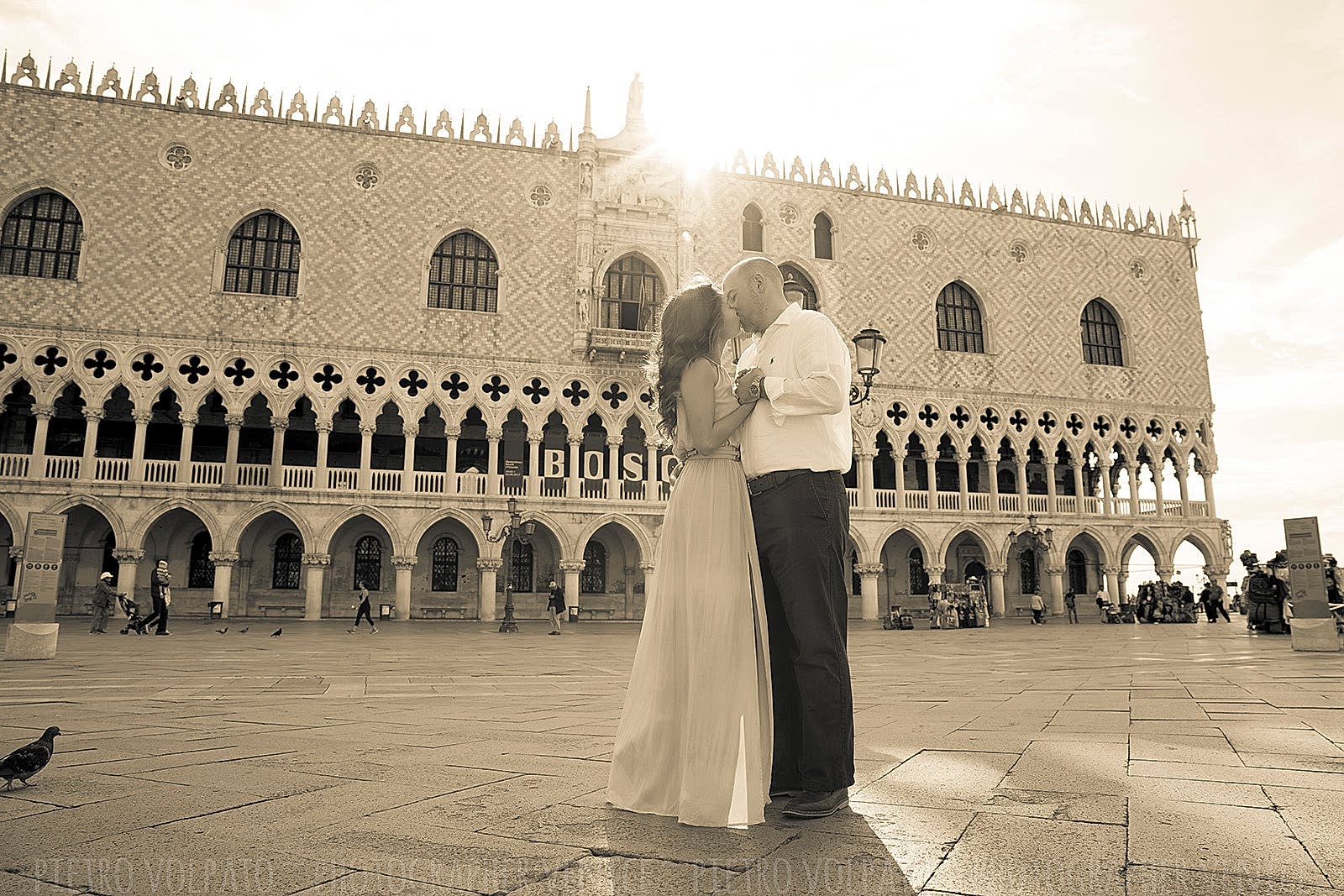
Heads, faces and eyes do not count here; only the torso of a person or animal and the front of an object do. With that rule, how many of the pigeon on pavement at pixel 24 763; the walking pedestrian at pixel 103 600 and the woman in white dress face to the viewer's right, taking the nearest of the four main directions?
3

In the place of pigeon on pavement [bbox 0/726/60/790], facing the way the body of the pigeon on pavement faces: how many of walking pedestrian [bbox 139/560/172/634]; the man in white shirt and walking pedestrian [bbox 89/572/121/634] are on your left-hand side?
2

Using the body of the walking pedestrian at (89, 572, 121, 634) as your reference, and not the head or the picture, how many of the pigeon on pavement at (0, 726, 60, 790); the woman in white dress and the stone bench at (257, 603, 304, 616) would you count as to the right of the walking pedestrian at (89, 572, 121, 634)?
2

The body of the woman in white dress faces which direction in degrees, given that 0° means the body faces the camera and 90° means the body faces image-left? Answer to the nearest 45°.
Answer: approximately 270°

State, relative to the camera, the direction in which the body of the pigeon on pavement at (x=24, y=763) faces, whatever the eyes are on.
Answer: to the viewer's right

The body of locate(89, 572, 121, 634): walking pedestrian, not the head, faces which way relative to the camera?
to the viewer's right

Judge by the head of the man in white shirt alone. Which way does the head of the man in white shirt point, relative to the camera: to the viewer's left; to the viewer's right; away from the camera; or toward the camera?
to the viewer's left

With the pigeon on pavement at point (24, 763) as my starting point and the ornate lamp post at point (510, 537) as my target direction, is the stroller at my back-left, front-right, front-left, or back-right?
front-left

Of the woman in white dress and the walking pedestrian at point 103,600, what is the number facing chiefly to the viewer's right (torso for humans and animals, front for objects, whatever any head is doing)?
2
